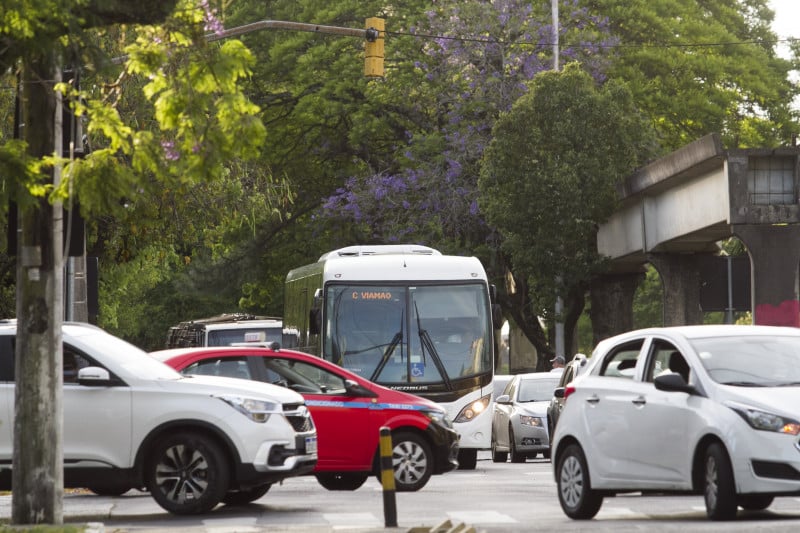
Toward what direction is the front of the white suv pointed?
to the viewer's right

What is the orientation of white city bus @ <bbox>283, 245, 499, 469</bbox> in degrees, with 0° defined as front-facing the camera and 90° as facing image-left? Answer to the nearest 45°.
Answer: approximately 0°

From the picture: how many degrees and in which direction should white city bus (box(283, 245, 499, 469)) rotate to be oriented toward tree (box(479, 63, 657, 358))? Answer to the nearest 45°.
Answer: approximately 180°

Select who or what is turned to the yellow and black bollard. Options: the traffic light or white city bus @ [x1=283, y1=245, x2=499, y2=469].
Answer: the white city bus

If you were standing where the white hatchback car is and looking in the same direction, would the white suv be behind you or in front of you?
behind

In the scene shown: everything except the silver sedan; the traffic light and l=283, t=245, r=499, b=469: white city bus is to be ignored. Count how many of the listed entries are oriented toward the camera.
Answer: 2

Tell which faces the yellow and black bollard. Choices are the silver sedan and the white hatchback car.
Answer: the silver sedan

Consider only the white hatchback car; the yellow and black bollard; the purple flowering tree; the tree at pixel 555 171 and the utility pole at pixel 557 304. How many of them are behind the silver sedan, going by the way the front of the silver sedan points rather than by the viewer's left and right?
3

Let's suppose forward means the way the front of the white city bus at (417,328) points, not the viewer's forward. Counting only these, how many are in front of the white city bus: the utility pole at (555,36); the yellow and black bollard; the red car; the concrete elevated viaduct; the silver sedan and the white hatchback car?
3
